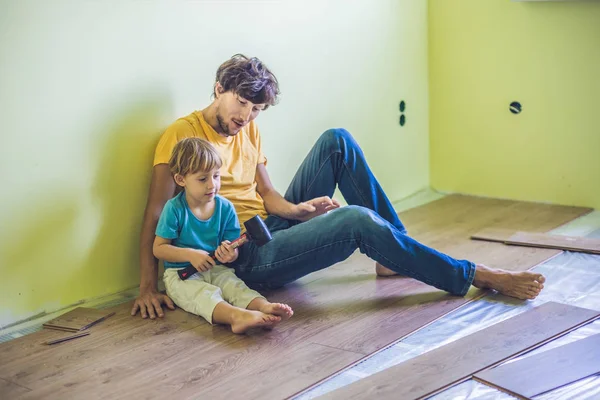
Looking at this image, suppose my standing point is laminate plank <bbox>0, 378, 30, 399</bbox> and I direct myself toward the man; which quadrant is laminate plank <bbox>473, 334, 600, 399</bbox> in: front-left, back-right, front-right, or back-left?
front-right

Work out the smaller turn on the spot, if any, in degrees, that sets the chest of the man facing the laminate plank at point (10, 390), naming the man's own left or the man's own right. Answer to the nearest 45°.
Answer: approximately 90° to the man's own right

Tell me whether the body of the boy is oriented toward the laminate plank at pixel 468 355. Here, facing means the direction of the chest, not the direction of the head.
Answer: yes

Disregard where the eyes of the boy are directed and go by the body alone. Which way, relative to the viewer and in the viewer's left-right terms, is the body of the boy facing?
facing the viewer and to the right of the viewer

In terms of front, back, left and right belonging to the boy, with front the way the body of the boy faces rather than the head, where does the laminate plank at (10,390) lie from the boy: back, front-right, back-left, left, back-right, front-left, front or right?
right

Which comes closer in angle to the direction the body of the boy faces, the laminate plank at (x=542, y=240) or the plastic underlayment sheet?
the plastic underlayment sheet

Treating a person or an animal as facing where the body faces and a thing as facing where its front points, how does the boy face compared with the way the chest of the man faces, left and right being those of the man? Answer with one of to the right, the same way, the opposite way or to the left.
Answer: the same way

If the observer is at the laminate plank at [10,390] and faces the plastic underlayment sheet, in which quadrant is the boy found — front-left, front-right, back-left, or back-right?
front-left

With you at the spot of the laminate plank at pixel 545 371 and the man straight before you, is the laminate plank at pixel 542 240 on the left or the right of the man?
right

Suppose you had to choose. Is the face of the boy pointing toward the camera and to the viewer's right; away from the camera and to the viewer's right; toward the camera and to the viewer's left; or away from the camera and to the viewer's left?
toward the camera and to the viewer's right
